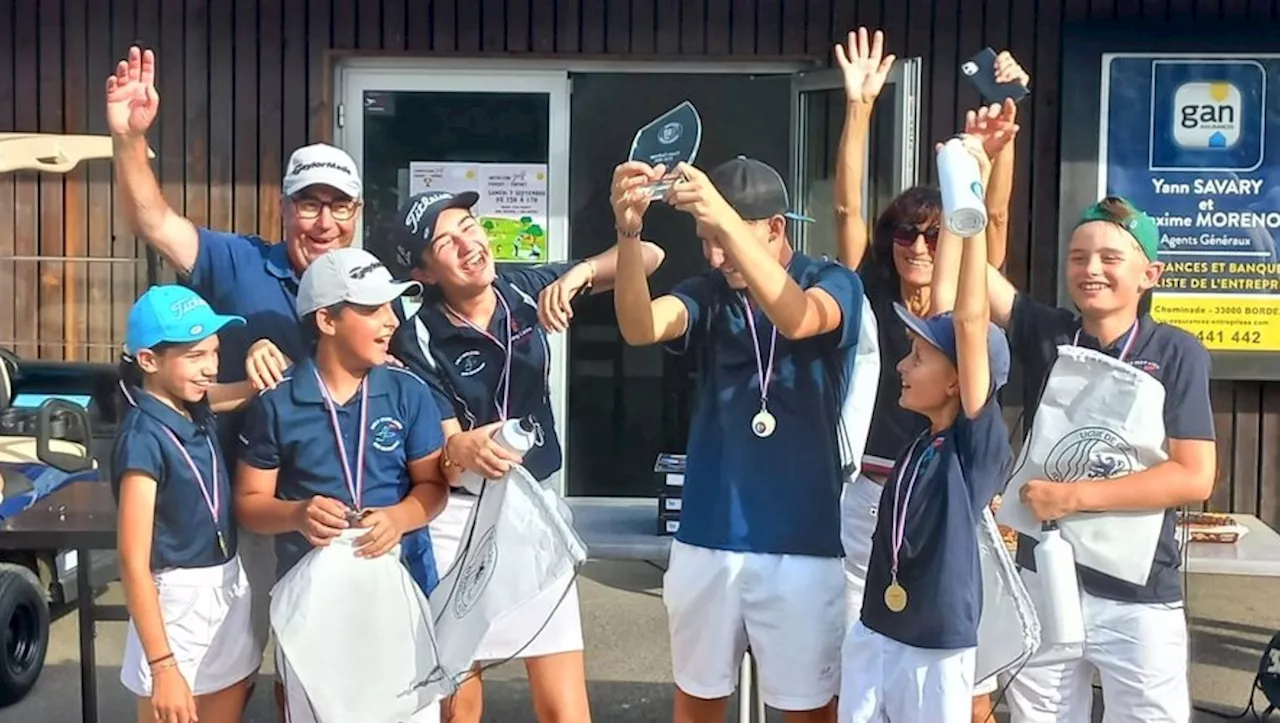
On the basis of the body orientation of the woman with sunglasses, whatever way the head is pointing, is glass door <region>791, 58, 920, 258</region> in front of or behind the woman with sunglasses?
behind

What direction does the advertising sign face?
toward the camera

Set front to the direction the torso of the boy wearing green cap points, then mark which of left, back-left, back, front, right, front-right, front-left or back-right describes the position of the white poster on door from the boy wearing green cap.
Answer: right

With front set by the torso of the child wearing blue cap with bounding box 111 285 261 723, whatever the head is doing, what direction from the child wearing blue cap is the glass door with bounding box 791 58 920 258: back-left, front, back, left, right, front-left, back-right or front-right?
left

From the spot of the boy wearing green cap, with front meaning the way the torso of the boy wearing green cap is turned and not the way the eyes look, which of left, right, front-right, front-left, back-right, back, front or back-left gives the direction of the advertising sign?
back-right

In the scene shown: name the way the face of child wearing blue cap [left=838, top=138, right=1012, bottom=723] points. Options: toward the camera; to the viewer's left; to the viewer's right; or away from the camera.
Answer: to the viewer's left

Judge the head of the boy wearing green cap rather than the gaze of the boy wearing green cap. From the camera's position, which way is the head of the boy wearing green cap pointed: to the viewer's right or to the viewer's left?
to the viewer's left

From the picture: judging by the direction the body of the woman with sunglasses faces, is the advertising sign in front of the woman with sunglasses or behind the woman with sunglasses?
behind

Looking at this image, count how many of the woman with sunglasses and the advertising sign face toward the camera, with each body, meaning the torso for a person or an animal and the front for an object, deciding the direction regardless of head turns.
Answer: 2

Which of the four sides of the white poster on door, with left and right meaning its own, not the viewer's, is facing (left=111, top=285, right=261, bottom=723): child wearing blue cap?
front

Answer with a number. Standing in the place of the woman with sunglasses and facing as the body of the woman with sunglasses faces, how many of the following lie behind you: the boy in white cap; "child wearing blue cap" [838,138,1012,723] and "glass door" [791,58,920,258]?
1

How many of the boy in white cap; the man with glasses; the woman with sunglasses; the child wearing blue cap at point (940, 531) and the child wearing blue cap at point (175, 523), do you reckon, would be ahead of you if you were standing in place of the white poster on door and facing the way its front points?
5

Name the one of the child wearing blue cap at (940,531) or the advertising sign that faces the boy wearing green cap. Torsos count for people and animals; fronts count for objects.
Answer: the advertising sign

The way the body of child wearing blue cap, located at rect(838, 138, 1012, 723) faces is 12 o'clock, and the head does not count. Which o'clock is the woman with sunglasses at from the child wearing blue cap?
The woman with sunglasses is roughly at 4 o'clock from the child wearing blue cap.

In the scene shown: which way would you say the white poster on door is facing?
toward the camera
